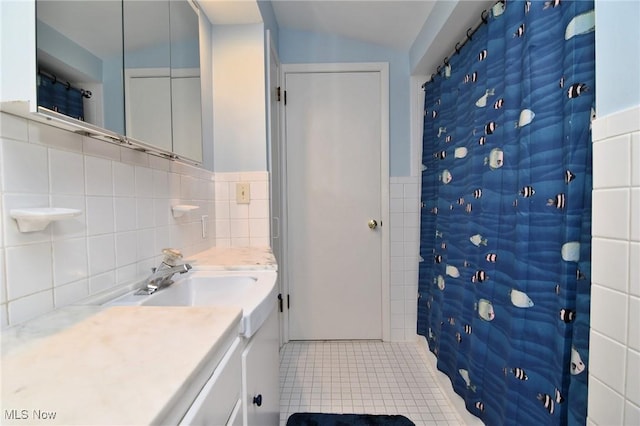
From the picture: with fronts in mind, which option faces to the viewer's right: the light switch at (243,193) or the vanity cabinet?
the vanity cabinet

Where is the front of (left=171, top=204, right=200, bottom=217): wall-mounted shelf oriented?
to the viewer's right

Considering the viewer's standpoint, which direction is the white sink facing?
facing to the right of the viewer

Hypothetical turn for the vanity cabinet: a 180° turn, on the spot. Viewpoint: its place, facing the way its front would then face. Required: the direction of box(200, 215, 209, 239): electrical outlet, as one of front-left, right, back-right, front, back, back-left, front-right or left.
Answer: right

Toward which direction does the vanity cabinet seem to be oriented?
to the viewer's right

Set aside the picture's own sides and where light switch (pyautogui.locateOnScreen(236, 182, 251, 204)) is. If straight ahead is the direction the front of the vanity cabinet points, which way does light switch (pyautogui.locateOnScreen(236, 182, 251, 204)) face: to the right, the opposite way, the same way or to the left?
to the right

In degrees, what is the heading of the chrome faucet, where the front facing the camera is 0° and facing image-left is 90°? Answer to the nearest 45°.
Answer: approximately 270°

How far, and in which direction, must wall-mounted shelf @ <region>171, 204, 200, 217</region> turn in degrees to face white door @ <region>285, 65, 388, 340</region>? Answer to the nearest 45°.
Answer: approximately 45° to its left

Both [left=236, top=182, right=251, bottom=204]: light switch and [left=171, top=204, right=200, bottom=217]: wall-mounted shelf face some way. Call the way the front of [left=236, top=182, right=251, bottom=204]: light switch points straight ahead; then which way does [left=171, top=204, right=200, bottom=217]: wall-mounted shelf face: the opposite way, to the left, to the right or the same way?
to the left

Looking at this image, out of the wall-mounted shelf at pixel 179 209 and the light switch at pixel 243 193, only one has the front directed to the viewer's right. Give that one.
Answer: the wall-mounted shelf
